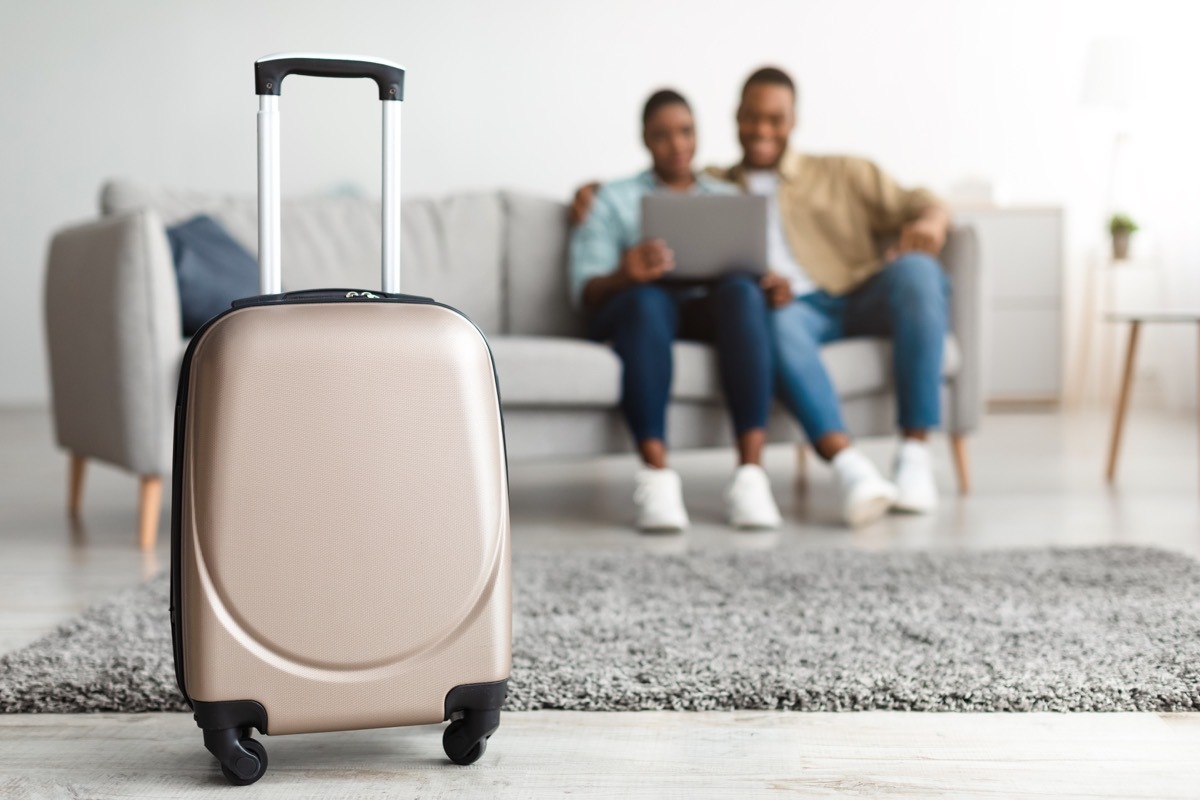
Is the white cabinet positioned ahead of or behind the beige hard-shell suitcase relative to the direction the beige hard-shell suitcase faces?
behind

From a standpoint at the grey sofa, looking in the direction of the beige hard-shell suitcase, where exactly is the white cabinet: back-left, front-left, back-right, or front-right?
back-left

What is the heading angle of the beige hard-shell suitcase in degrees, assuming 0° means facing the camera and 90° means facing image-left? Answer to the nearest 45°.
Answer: approximately 0°

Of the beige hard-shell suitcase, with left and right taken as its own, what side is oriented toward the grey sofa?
back

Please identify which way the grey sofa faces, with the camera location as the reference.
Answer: facing the viewer and to the right of the viewer

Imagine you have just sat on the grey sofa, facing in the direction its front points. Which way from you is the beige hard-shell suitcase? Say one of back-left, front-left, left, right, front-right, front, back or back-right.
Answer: front-right

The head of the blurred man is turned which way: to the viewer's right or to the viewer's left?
to the viewer's left

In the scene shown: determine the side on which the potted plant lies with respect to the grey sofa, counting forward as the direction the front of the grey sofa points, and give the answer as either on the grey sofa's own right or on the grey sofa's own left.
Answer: on the grey sofa's own left
